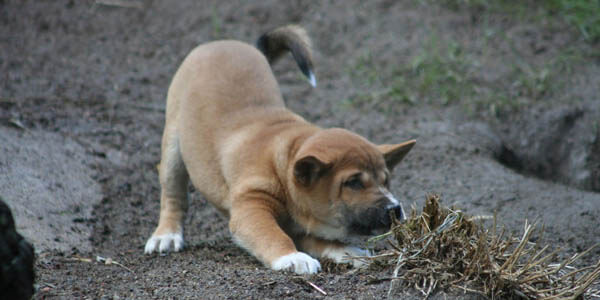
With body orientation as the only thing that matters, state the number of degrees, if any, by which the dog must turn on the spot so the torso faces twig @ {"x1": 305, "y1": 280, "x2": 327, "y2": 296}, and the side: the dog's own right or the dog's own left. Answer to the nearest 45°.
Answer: approximately 45° to the dog's own right

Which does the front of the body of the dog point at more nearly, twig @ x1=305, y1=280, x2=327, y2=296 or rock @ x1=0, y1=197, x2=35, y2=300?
the twig

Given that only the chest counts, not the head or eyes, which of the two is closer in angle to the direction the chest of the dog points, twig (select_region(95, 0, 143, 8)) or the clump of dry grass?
the clump of dry grass

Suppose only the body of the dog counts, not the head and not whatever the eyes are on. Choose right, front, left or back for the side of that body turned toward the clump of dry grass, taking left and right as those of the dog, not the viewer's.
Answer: front

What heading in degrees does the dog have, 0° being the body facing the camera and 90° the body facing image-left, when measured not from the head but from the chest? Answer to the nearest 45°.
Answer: approximately 315°

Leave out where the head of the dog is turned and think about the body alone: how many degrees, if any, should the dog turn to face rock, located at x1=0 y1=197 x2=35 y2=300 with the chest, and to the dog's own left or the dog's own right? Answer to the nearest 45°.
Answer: approximately 90° to the dog's own right

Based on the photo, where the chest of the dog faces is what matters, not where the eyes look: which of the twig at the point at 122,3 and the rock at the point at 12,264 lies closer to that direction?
the rock

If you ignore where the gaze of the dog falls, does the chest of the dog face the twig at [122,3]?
no

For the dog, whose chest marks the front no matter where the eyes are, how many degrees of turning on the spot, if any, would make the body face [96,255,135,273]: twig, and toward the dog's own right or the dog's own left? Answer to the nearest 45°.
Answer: approximately 90° to the dog's own right
